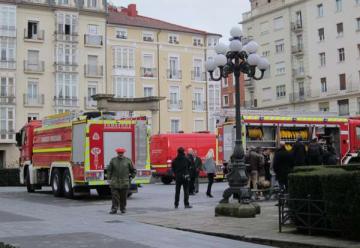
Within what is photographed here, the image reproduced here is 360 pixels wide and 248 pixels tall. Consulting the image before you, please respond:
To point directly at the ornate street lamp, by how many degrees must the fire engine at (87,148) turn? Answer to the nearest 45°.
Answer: approximately 180°

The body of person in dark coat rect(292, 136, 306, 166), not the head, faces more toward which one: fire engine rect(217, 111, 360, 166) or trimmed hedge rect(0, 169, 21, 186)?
the fire engine

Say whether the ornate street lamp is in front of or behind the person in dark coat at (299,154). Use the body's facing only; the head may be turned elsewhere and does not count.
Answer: behind

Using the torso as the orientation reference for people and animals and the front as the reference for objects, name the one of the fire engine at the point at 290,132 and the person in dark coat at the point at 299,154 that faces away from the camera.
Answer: the person in dark coat

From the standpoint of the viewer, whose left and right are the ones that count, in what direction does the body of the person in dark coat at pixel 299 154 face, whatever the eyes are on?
facing away from the viewer

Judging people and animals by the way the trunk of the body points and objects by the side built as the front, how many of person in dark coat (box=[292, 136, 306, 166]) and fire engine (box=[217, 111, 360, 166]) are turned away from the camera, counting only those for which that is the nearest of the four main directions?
1

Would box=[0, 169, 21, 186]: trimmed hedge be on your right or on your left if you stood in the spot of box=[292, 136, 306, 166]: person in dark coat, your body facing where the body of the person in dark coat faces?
on your left

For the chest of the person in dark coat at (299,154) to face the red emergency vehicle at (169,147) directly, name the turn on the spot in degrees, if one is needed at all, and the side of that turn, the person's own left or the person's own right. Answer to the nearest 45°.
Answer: approximately 45° to the person's own left

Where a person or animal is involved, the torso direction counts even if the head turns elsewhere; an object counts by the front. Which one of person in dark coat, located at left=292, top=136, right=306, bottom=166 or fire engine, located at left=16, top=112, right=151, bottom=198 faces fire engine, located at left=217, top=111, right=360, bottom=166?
the person in dark coat
